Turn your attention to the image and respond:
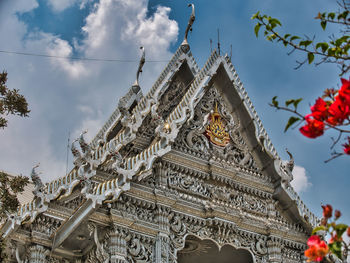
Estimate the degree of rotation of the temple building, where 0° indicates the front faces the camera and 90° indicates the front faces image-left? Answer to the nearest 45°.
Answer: approximately 315°

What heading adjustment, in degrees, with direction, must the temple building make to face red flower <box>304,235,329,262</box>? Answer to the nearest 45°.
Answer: approximately 45° to its right

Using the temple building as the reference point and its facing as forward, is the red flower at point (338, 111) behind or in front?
in front

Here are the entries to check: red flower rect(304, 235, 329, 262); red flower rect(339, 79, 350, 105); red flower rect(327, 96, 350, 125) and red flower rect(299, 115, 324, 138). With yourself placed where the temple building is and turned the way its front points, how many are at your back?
0

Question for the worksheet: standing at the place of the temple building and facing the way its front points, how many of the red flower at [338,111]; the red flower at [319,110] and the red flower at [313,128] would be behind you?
0

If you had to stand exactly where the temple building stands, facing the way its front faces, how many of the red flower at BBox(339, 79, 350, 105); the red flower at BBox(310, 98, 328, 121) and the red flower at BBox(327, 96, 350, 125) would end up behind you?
0

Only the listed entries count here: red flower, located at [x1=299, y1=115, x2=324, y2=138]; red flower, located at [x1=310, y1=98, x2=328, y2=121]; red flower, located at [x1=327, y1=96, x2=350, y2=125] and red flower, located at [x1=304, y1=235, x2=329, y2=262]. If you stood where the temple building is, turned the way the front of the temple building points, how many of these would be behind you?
0

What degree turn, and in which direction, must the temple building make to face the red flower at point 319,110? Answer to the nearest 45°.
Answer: approximately 45° to its right
